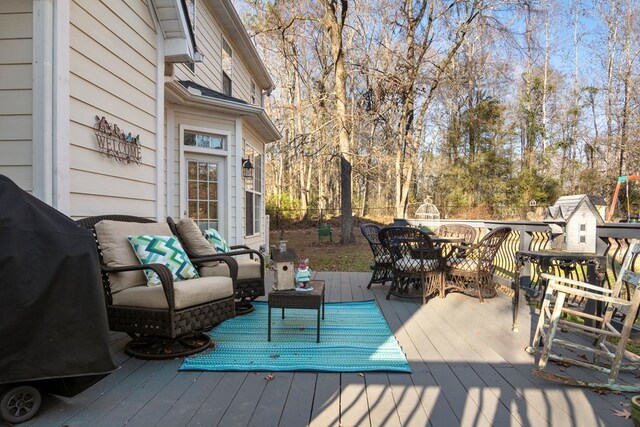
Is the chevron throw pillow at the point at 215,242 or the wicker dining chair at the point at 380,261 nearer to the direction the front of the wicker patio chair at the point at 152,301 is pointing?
the wicker dining chair

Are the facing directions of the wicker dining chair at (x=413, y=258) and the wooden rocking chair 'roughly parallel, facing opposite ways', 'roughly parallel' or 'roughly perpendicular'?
roughly perpendicular

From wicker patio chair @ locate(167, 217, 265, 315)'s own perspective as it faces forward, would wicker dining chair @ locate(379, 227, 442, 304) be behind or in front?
in front

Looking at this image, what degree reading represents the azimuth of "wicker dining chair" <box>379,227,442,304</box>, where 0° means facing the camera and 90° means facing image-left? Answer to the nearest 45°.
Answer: approximately 225°

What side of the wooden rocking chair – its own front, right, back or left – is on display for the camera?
left

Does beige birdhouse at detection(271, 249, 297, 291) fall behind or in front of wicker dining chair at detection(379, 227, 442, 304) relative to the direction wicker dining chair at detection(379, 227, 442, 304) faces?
behind

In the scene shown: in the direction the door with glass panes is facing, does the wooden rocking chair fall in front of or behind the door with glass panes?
in front

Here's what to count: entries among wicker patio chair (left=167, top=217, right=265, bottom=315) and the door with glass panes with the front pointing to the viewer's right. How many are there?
1

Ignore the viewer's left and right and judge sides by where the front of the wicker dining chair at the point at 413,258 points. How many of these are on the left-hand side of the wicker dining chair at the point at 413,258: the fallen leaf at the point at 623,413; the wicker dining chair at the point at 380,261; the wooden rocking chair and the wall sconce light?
2

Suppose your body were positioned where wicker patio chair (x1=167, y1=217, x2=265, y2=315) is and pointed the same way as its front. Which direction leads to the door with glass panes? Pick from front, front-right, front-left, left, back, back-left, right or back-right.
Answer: left

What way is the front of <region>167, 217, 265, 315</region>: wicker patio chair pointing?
to the viewer's right

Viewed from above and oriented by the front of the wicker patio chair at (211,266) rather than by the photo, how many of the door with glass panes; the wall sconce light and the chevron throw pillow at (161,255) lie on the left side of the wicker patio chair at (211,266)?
2
